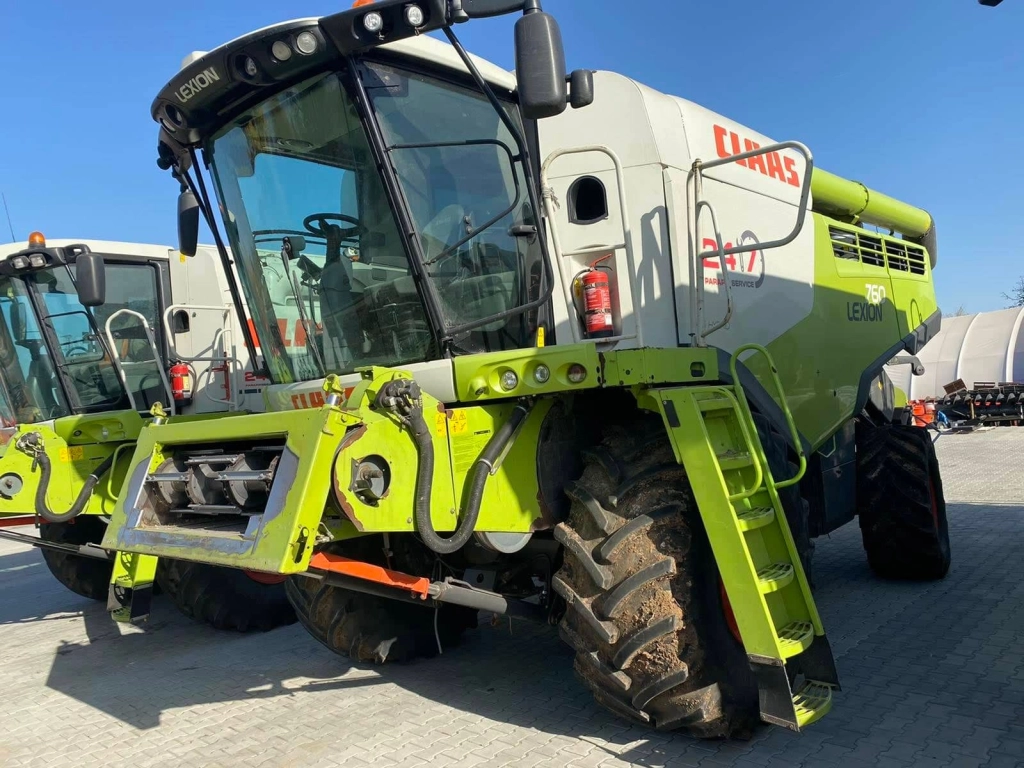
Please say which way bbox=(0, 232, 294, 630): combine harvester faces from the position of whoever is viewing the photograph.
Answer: facing the viewer and to the left of the viewer

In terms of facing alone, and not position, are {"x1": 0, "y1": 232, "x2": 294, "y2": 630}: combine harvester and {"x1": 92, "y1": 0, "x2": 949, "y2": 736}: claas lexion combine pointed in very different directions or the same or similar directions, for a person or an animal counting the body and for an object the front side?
same or similar directions

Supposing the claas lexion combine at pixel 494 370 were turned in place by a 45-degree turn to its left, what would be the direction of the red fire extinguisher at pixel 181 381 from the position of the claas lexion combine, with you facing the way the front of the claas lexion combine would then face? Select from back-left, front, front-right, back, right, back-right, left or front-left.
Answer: back-right

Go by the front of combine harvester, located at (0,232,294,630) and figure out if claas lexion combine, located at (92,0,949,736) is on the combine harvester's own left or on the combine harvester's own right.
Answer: on the combine harvester's own left

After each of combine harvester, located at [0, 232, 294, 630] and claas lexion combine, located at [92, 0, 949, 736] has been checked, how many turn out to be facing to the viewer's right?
0

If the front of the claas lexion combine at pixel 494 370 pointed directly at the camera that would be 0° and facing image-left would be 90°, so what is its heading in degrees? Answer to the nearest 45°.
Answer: approximately 45°

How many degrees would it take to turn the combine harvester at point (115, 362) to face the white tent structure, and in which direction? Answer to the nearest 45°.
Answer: approximately 135° to its left

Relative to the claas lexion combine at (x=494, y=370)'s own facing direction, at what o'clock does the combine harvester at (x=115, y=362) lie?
The combine harvester is roughly at 3 o'clock from the claas lexion combine.
